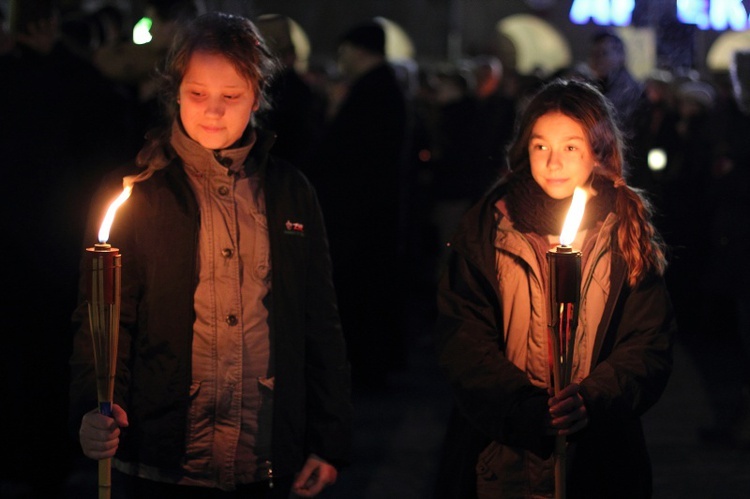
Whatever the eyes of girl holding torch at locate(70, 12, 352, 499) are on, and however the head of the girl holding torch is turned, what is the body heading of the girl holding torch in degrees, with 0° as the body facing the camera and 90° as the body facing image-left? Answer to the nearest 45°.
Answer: approximately 0°

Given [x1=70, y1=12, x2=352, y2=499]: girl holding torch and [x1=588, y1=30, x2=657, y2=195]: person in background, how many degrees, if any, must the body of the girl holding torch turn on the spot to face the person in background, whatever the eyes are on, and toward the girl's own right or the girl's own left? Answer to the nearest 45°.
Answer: approximately 135° to the girl's own left

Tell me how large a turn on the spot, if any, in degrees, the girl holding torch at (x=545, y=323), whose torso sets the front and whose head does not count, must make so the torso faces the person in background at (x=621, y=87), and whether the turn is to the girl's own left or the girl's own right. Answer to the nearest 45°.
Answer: approximately 180°

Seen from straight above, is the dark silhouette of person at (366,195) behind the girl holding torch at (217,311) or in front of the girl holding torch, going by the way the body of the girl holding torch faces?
behind
